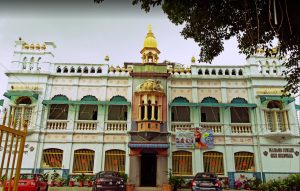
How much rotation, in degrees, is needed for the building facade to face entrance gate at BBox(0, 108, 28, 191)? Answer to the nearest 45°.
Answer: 0° — it already faces it

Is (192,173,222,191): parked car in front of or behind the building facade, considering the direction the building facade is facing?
in front

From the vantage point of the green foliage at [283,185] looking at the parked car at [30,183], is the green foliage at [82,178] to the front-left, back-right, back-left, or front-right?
front-right

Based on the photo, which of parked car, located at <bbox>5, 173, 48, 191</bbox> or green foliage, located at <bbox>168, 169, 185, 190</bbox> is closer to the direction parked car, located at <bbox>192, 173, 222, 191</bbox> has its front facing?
the green foliage

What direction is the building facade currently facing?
toward the camera
